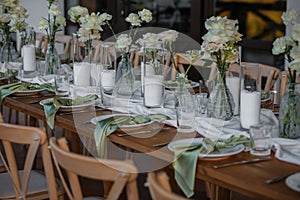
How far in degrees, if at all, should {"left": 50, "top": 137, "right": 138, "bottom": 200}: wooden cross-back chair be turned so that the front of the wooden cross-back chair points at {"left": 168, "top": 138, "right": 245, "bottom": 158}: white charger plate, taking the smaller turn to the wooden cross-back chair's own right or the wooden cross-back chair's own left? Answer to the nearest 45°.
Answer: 0° — it already faces it

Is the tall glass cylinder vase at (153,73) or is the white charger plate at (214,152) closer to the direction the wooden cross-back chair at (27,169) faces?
the tall glass cylinder vase

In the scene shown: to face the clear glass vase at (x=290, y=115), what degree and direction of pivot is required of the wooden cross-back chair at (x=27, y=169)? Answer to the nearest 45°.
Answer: approximately 45° to its right

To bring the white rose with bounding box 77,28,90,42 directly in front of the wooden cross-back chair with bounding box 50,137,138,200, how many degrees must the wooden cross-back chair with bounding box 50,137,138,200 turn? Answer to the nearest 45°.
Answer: approximately 45° to its left

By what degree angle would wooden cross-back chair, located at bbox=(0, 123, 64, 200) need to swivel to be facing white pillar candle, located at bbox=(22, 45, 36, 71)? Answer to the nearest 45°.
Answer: approximately 45° to its left

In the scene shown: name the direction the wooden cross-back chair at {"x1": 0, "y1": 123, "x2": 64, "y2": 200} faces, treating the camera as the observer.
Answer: facing away from the viewer and to the right of the viewer

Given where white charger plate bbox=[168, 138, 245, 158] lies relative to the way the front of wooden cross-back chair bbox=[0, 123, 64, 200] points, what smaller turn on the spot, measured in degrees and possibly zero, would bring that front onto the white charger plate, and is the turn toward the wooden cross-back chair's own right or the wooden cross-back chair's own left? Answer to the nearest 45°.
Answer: approximately 90° to the wooden cross-back chair's own right

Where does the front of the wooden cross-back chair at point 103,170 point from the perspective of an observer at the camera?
facing away from the viewer and to the right of the viewer

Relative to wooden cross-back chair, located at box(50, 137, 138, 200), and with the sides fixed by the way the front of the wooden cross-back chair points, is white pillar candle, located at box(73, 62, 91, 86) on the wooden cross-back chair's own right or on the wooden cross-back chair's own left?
on the wooden cross-back chair's own left
